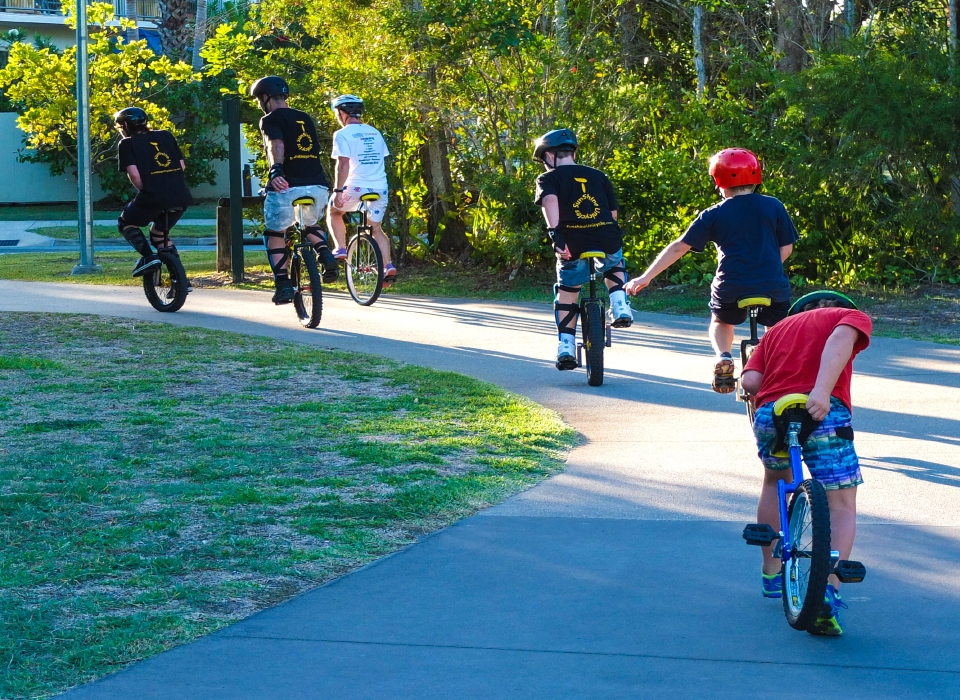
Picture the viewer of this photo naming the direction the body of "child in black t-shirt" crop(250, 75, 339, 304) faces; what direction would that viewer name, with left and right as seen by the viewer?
facing away from the viewer and to the left of the viewer

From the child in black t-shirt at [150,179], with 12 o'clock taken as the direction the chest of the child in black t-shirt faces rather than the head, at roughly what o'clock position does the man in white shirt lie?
The man in white shirt is roughly at 5 o'clock from the child in black t-shirt.

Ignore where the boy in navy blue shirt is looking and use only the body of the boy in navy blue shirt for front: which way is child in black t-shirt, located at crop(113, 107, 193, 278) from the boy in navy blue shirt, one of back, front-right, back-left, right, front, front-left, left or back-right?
front-left

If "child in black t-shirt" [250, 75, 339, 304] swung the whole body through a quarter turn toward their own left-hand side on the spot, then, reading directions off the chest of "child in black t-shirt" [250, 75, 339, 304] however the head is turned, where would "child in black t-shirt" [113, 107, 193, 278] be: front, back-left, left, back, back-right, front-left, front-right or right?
right

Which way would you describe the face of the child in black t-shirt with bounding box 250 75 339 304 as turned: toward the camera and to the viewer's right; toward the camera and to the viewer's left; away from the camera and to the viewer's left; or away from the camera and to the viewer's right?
away from the camera and to the viewer's left

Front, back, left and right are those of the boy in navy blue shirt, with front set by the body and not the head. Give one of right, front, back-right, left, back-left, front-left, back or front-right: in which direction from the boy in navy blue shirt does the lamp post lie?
front-left

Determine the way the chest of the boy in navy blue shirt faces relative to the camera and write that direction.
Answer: away from the camera

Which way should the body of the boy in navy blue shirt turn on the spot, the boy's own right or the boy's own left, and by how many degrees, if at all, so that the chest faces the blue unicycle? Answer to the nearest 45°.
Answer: approximately 180°

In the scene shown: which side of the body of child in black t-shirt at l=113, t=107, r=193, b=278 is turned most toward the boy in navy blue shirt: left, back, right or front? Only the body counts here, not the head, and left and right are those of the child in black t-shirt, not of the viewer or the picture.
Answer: back
